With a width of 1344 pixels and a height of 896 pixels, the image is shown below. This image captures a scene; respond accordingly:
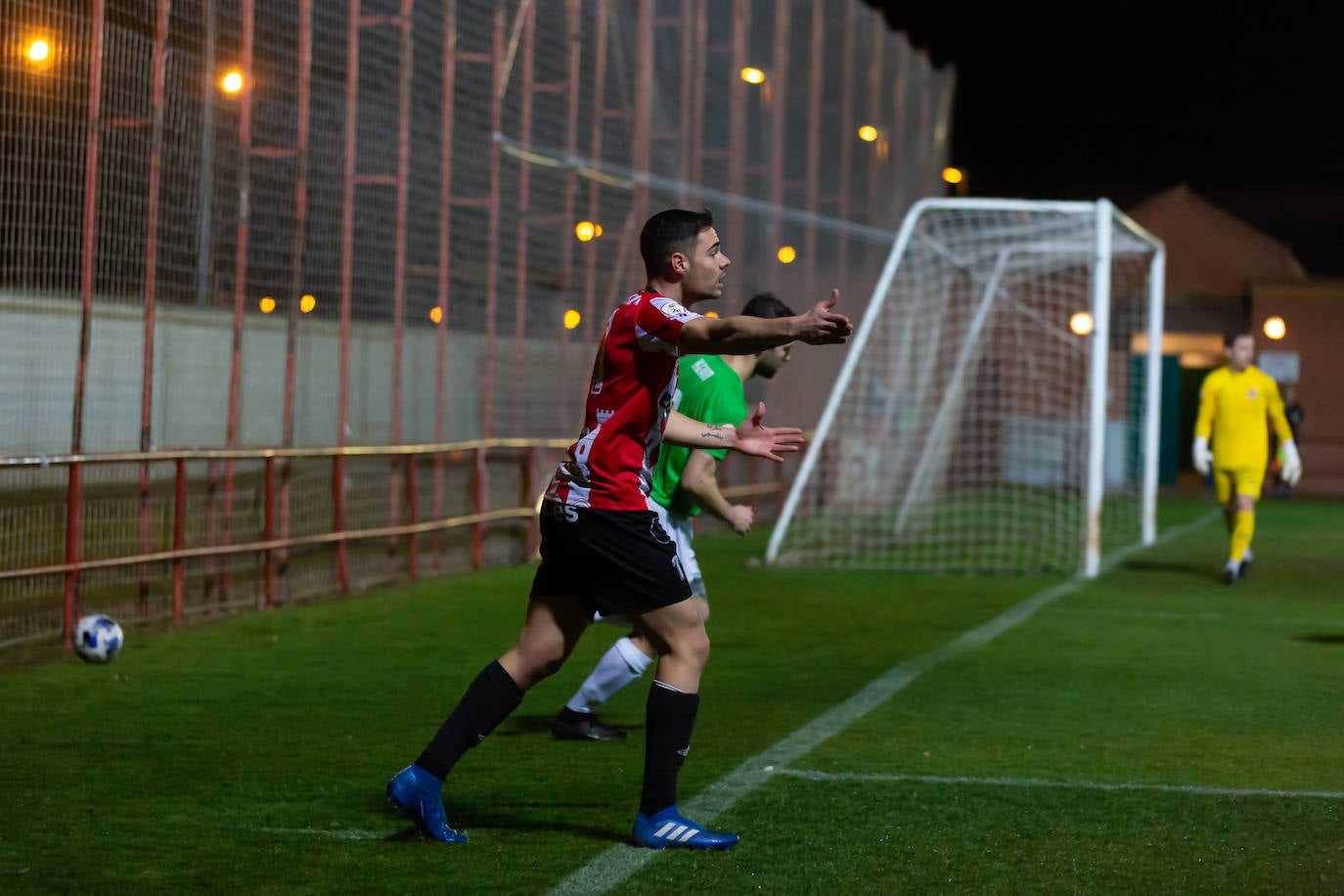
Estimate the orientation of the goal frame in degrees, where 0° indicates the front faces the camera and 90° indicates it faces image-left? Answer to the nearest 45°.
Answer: approximately 270°

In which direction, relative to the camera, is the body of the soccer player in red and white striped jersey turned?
to the viewer's right

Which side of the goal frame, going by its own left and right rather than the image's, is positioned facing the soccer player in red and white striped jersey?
right

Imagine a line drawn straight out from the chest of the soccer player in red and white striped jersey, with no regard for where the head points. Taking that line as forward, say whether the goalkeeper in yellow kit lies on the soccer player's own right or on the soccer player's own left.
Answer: on the soccer player's own left

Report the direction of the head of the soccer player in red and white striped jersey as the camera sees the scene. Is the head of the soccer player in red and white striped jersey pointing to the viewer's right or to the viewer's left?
to the viewer's right

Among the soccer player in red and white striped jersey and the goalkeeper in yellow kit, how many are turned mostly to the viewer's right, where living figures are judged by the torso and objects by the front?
1

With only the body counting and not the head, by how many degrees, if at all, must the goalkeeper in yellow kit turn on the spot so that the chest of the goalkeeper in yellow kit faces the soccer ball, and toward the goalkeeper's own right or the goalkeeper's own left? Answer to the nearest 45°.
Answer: approximately 45° to the goalkeeper's own right

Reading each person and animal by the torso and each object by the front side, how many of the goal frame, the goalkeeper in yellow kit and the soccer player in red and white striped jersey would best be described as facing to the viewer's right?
2

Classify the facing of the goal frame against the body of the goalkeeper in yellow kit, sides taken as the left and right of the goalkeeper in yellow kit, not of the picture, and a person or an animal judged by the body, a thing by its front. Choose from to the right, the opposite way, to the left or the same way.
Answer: to the left

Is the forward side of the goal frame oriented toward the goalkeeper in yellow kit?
yes

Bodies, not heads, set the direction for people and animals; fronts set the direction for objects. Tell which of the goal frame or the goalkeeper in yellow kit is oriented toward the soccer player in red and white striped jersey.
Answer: the goalkeeper in yellow kit

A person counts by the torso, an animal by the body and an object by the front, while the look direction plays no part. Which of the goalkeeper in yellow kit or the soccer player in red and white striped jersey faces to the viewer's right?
the soccer player in red and white striped jersey
